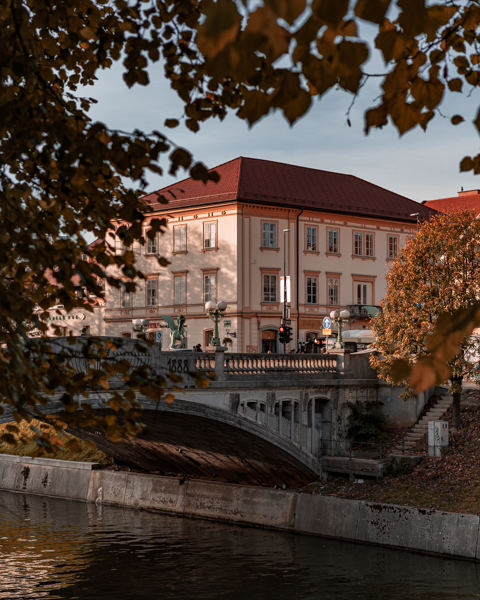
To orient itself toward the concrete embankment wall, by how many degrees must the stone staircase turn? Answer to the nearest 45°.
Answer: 0° — it already faces it

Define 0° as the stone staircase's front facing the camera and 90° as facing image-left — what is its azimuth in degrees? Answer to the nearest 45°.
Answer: approximately 45°
